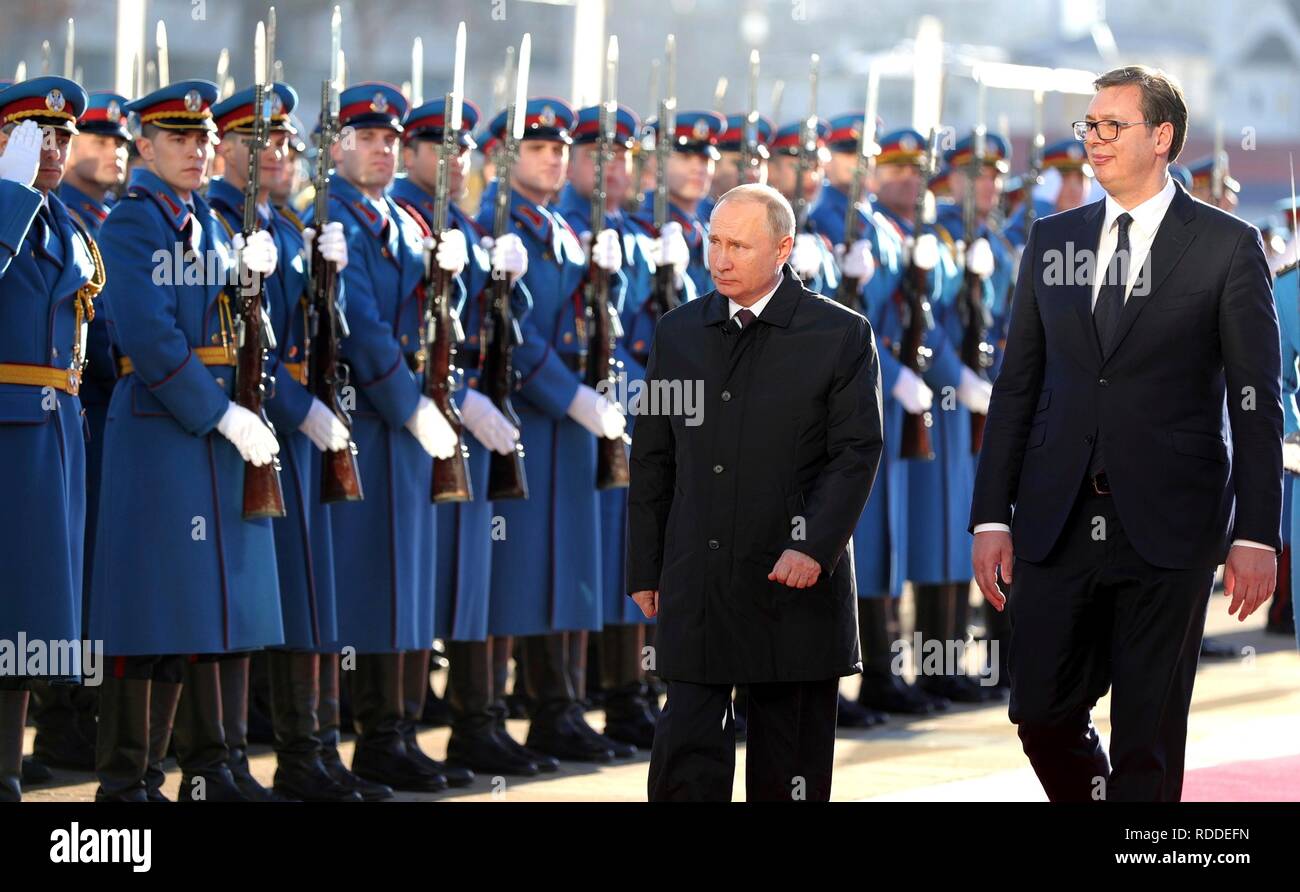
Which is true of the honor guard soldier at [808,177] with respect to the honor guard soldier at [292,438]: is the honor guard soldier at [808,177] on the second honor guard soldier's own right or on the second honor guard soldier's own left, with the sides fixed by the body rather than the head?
on the second honor guard soldier's own left

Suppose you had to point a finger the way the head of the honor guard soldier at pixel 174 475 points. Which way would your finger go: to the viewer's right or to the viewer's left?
to the viewer's right

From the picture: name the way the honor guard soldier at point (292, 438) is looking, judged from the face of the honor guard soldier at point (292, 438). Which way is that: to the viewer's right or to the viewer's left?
to the viewer's right

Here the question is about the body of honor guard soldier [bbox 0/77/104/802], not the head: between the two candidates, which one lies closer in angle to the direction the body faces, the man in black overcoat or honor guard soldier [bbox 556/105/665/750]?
the man in black overcoat

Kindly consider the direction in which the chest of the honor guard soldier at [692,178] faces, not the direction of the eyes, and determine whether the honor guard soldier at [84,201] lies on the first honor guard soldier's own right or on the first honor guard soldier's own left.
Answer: on the first honor guard soldier's own right

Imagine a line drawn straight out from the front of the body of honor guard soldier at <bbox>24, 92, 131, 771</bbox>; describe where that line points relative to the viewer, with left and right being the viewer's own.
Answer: facing the viewer and to the right of the viewer

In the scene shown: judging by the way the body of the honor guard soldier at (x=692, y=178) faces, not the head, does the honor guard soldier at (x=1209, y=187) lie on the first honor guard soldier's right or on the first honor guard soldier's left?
on the first honor guard soldier's left

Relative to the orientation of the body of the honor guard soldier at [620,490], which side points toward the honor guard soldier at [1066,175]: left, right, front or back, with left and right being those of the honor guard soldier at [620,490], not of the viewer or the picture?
left

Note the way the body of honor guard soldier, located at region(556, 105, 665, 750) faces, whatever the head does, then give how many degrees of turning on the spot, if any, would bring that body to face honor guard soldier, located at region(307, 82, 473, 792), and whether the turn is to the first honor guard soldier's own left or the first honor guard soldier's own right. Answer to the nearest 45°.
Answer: approximately 90° to the first honor guard soldier's own right

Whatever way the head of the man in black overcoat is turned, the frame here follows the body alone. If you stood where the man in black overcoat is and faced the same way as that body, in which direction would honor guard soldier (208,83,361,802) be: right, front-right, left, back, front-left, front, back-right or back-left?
right

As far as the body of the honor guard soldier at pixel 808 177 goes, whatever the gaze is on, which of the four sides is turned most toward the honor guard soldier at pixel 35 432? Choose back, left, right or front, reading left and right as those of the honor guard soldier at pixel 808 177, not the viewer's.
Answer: right
